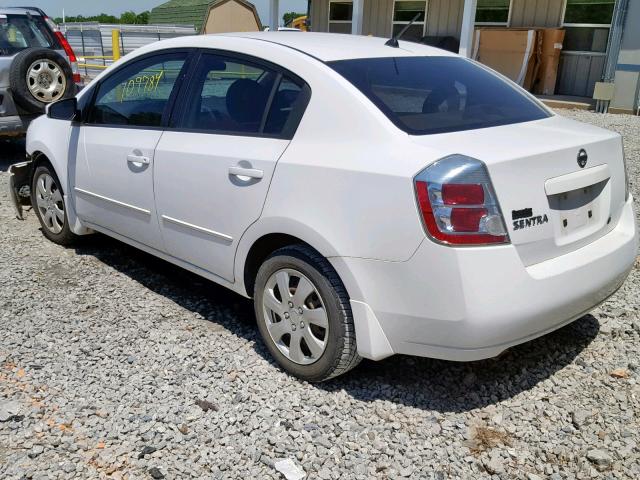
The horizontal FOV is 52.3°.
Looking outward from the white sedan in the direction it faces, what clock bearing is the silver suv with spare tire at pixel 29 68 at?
The silver suv with spare tire is roughly at 12 o'clock from the white sedan.

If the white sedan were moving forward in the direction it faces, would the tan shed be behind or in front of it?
in front

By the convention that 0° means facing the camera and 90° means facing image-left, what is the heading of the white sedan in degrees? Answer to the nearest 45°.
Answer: approximately 135°

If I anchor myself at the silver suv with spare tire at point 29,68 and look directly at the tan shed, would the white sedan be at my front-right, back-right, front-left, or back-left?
back-right
